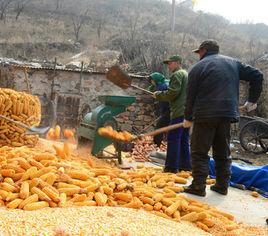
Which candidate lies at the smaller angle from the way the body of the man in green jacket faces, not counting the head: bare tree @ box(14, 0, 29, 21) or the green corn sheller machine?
the green corn sheller machine

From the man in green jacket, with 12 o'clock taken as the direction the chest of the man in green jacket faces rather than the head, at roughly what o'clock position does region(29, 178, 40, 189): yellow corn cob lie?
The yellow corn cob is roughly at 10 o'clock from the man in green jacket.

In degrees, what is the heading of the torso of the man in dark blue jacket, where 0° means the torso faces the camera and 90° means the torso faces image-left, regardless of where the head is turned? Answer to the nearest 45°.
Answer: approximately 135°

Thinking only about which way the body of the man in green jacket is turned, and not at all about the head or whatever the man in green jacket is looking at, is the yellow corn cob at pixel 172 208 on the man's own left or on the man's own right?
on the man's own left

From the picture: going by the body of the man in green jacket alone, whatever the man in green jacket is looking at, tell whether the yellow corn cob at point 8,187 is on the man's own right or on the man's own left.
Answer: on the man's own left

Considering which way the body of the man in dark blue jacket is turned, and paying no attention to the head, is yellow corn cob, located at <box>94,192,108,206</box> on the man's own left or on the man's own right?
on the man's own left

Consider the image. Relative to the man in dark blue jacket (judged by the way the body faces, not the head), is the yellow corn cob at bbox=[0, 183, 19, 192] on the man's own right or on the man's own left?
on the man's own left

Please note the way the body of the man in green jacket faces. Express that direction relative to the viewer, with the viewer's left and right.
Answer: facing to the left of the viewer

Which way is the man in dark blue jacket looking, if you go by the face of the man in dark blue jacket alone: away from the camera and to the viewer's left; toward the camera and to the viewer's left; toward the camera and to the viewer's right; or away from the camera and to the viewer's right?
away from the camera and to the viewer's left

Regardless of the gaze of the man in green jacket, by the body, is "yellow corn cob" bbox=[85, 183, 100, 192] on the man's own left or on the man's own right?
on the man's own left

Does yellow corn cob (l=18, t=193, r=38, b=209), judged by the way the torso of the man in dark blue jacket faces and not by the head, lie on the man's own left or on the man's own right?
on the man's own left

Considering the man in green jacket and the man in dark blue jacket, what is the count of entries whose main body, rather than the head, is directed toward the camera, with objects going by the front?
0
